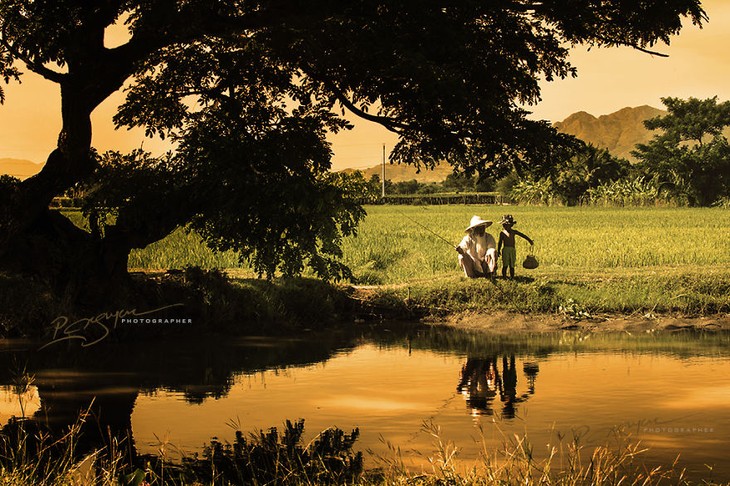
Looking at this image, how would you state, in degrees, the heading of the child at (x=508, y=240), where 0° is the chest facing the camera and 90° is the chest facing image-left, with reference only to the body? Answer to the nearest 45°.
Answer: approximately 0°

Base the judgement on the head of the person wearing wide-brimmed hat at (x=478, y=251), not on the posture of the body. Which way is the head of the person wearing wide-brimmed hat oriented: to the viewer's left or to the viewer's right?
to the viewer's left

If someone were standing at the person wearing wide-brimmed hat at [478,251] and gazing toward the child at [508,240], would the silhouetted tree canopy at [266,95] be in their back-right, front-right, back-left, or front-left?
back-right

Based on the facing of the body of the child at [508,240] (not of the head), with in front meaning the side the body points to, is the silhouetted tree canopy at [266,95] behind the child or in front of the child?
in front

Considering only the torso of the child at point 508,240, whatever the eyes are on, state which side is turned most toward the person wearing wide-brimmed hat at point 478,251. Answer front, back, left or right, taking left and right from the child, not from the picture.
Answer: right
